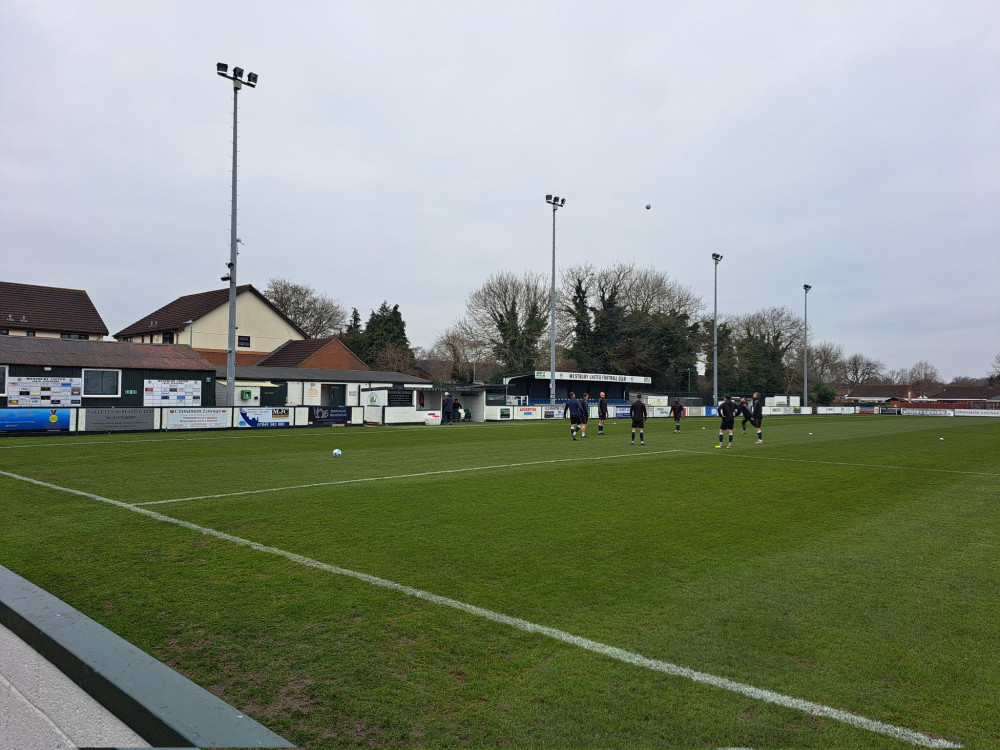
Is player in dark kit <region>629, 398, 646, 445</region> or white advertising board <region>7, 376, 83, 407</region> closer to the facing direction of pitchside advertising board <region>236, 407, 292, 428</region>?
the player in dark kit

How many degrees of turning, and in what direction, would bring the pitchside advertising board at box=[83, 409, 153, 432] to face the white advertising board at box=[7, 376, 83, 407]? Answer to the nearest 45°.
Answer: approximately 135° to its right

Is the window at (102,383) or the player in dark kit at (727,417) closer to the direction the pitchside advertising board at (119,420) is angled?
the player in dark kit

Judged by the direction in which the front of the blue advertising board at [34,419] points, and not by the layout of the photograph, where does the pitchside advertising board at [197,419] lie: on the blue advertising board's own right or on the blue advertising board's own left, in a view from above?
on the blue advertising board's own left
